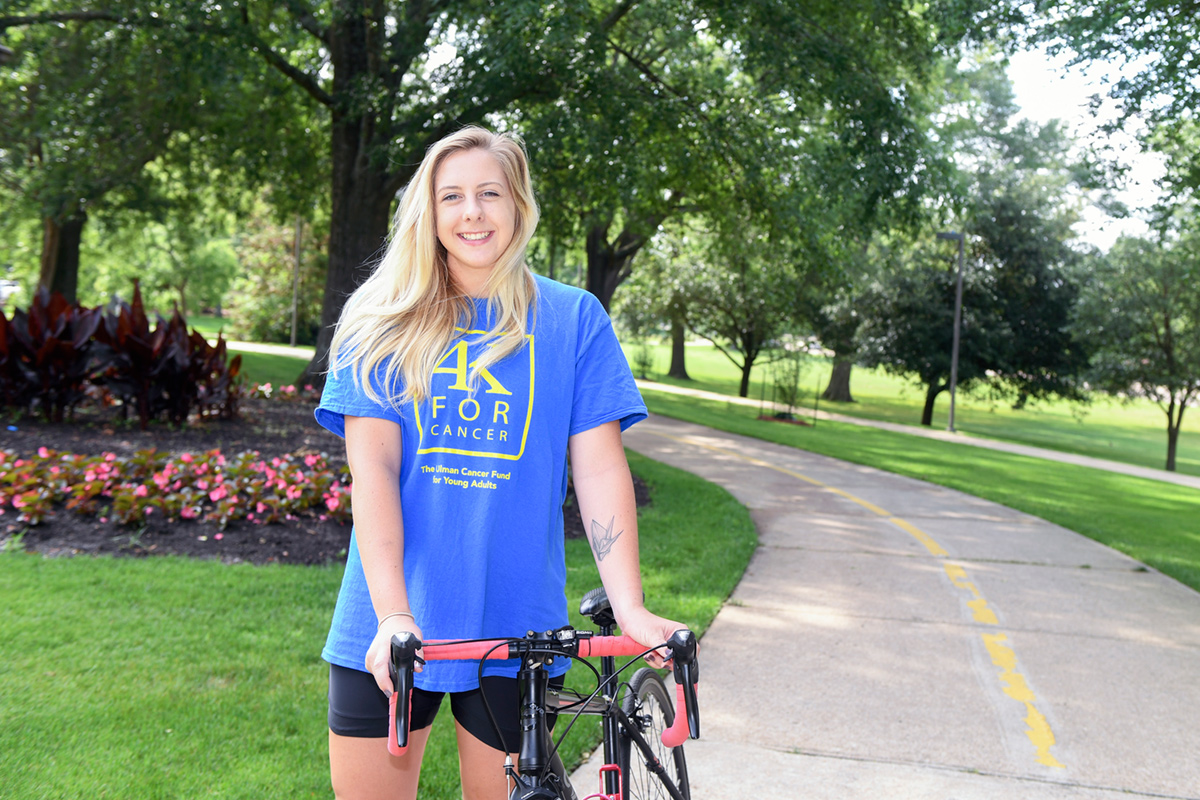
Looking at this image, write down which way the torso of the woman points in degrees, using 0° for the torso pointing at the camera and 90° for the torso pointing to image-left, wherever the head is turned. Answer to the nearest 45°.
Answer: approximately 0°

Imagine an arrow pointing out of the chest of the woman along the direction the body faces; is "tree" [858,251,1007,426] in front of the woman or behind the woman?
behind

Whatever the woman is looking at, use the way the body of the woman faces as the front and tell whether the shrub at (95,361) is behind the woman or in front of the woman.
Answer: behind

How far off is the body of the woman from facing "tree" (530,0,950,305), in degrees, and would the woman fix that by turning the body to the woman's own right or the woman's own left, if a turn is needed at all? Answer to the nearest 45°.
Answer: approximately 180°

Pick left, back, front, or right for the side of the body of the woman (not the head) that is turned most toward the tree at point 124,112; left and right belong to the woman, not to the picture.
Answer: back

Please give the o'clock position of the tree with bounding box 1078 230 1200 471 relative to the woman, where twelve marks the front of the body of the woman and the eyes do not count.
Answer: The tree is roughly at 7 o'clock from the woman.
